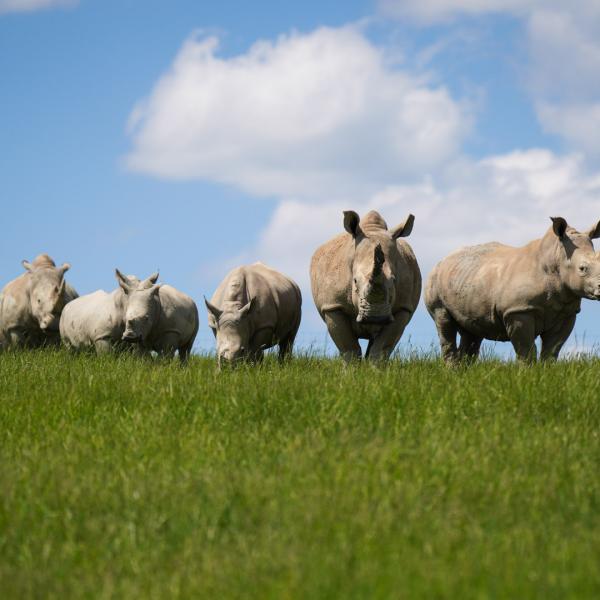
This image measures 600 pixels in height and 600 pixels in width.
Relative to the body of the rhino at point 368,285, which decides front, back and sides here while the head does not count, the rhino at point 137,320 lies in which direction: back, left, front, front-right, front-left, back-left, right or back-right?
back-right

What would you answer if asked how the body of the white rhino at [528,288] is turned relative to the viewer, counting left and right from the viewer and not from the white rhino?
facing the viewer and to the right of the viewer

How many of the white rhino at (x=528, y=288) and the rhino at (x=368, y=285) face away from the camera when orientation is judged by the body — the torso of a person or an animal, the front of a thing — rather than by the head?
0

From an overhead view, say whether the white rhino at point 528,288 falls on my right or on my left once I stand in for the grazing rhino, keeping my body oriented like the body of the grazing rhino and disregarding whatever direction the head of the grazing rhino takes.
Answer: on my left

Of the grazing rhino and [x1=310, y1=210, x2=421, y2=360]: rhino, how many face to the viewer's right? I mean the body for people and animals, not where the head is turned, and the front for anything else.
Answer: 0

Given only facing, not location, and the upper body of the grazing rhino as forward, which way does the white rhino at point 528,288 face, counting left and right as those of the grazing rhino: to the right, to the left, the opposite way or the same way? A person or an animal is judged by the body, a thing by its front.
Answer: to the left

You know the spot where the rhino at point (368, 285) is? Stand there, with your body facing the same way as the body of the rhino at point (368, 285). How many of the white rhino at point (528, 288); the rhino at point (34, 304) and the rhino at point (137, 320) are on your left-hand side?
1

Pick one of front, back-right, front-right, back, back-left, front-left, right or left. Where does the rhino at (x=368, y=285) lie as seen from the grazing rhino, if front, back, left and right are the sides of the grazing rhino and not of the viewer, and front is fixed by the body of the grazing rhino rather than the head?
left

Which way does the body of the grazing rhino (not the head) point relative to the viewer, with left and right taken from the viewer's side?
facing the viewer and to the left of the viewer

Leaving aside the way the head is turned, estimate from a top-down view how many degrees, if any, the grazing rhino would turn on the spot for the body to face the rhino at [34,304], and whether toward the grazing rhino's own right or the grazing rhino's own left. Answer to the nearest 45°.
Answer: approximately 90° to the grazing rhino's own right

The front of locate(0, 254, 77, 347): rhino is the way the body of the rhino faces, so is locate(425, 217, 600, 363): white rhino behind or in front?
in front

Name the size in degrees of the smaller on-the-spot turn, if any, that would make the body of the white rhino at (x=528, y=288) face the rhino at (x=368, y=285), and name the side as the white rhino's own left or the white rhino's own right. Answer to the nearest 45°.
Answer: approximately 135° to the white rhino's own right
